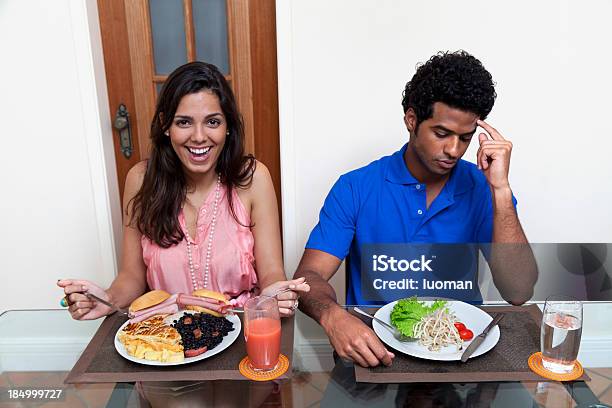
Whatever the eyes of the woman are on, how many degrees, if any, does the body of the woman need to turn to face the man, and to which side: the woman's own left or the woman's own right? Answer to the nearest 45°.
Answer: approximately 90° to the woman's own left

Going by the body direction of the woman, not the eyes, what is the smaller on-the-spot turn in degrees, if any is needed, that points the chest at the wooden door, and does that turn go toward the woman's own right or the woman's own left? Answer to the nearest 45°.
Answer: approximately 180°

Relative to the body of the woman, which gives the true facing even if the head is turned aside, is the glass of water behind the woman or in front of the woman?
in front

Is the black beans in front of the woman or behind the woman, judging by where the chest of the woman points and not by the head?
in front

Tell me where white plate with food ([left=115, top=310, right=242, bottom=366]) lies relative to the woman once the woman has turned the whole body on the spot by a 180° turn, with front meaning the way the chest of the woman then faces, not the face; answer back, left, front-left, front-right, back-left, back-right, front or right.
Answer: back

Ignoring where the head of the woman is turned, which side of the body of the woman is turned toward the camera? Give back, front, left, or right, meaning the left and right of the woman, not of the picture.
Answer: front

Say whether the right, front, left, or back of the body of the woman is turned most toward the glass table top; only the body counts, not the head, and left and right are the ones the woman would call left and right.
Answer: front

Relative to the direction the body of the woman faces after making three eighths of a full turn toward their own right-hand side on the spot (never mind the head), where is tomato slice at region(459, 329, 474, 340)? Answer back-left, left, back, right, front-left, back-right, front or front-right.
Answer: back

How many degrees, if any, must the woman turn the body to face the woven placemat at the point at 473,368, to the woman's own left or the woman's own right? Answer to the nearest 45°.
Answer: approximately 45° to the woman's own left

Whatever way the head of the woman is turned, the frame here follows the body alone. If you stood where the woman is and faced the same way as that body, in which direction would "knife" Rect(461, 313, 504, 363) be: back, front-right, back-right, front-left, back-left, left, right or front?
front-left

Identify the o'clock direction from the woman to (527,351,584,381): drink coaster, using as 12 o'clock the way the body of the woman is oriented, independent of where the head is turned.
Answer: The drink coaster is roughly at 11 o'clock from the woman.

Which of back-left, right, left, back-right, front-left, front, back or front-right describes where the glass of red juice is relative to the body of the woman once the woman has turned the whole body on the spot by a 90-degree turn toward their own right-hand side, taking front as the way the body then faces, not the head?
left

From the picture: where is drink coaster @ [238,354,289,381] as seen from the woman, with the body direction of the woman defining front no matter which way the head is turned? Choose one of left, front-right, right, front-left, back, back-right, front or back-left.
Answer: front
